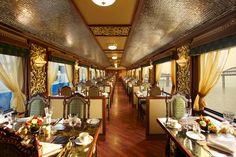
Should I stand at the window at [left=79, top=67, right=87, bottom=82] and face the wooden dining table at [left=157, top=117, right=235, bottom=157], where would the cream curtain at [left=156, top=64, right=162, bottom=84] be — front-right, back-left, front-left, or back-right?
front-left

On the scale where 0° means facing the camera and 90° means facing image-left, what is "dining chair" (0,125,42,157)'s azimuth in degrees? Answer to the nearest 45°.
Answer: approximately 180°

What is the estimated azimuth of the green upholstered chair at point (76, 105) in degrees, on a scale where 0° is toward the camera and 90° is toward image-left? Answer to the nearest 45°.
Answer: approximately 0°

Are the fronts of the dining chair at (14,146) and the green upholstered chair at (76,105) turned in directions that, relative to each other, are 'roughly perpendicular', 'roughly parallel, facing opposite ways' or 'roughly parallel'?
roughly parallel, facing opposite ways

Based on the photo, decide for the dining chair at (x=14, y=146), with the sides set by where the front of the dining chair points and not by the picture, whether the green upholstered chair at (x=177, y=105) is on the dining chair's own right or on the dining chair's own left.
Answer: on the dining chair's own right

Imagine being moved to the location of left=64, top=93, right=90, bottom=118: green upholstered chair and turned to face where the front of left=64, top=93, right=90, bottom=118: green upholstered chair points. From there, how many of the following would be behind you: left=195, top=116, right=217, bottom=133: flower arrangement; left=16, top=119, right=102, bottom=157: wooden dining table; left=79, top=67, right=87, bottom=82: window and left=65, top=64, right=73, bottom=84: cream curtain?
2

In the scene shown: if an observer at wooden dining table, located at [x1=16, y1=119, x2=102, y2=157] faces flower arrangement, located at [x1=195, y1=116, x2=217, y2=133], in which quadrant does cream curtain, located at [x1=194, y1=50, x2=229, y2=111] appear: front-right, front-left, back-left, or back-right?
front-left

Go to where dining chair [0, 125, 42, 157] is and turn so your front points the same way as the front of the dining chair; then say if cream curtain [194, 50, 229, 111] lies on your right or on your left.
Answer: on your right

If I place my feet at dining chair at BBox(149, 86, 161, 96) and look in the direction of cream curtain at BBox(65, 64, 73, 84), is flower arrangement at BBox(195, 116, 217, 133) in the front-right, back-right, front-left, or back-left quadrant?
back-left

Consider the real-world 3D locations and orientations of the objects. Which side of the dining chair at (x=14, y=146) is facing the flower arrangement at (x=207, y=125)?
right

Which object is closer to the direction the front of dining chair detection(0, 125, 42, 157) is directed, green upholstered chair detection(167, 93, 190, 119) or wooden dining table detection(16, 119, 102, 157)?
the wooden dining table

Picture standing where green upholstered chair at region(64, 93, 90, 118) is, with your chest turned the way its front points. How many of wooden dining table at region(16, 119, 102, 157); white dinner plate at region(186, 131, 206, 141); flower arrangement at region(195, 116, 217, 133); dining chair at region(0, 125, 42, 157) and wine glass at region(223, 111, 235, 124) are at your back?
0
